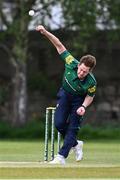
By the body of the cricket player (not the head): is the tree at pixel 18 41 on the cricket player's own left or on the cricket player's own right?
on the cricket player's own right
